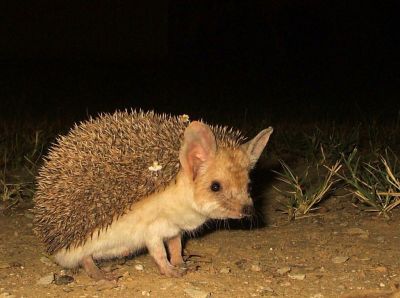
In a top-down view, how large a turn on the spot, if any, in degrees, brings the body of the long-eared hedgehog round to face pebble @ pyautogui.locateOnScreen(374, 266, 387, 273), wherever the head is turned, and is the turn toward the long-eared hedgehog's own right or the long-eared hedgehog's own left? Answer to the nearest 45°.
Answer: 0° — it already faces it

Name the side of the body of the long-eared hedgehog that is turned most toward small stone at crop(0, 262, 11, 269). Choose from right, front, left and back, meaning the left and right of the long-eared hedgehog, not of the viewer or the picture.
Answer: back

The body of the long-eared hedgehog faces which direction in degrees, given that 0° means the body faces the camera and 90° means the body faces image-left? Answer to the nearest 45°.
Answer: approximately 270°

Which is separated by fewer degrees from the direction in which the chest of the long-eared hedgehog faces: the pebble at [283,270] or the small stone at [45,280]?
the pebble

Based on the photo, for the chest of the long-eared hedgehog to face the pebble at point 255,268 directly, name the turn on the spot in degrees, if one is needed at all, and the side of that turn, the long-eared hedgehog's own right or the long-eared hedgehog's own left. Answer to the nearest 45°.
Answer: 0° — it already faces it

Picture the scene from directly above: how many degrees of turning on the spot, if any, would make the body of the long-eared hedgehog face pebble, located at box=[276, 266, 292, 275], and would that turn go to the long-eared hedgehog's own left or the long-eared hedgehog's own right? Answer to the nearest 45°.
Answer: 0° — it already faces it

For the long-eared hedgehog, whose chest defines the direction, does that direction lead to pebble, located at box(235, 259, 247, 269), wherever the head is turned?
yes

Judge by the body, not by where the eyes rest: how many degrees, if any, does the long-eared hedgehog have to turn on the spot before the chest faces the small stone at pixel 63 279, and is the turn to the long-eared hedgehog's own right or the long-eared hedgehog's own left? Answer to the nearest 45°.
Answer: approximately 180°

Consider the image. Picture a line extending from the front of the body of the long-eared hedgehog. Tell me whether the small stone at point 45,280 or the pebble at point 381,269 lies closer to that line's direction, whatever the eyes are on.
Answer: the pebble
